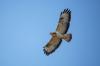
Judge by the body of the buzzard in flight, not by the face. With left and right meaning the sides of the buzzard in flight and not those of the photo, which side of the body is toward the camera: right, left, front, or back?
left
